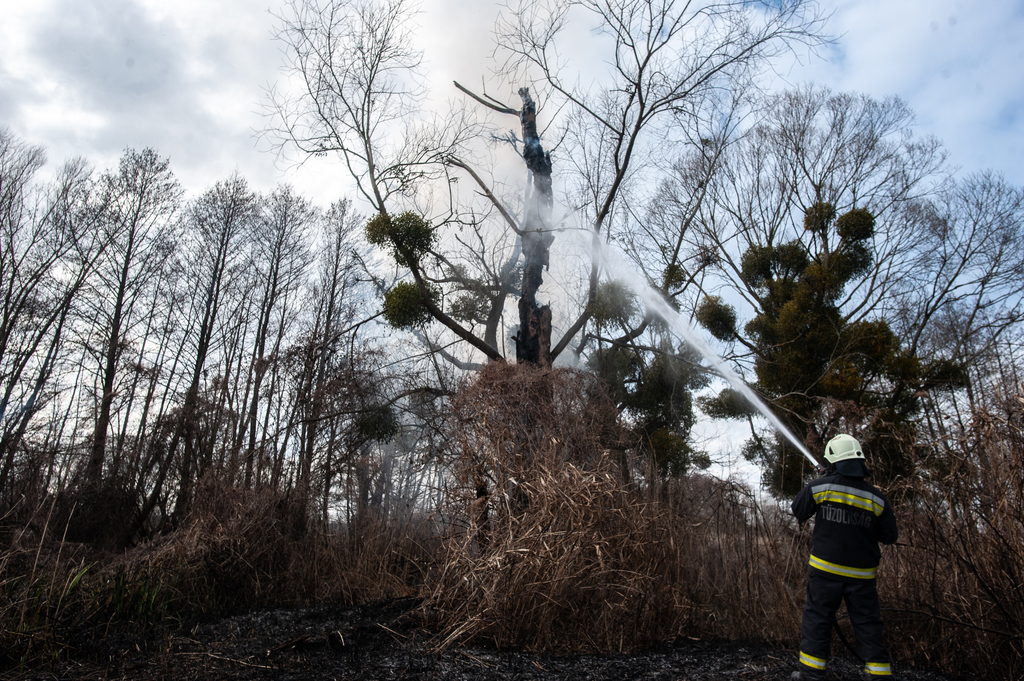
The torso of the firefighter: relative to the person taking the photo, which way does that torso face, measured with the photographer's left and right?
facing away from the viewer

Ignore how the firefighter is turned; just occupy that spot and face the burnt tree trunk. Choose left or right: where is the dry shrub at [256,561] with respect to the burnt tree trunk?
left

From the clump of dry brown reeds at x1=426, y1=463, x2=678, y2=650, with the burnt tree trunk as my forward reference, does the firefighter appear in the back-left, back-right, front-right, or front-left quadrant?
back-right

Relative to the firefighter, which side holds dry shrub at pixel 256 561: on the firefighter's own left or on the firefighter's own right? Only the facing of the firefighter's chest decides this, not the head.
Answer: on the firefighter's own left

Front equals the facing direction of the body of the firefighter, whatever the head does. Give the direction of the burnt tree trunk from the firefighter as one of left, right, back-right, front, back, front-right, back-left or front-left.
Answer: front-left

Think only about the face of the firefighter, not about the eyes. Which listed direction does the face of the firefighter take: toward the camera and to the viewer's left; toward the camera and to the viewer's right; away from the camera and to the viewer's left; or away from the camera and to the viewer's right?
away from the camera and to the viewer's left

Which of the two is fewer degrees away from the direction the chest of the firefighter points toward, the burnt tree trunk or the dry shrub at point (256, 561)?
the burnt tree trunk

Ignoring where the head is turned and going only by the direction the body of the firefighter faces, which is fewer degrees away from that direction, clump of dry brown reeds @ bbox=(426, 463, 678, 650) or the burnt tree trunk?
the burnt tree trunk

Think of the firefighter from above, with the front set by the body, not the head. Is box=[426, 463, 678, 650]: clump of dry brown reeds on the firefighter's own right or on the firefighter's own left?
on the firefighter's own left
